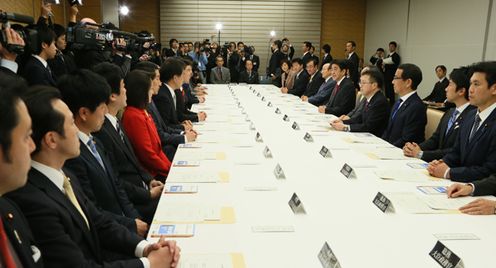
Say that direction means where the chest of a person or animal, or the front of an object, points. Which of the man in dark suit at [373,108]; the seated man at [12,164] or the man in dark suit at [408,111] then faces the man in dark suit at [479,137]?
the seated man

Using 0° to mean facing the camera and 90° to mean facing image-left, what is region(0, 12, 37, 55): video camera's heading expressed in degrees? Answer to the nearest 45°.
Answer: approximately 270°

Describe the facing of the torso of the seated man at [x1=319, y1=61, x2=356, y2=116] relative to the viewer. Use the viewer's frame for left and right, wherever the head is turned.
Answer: facing the viewer and to the left of the viewer

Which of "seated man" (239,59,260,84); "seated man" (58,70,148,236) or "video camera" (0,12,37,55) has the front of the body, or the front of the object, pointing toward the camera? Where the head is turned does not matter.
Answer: "seated man" (239,59,260,84)

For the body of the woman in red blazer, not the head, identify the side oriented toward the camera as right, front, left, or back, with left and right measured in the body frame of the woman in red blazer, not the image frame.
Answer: right

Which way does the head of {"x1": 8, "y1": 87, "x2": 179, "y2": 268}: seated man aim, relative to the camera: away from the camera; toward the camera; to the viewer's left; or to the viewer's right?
to the viewer's right

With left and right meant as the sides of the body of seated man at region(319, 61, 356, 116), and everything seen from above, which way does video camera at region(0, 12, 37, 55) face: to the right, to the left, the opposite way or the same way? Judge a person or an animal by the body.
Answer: the opposite way

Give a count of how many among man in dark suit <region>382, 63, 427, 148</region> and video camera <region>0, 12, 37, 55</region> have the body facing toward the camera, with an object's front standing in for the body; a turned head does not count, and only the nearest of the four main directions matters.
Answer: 0

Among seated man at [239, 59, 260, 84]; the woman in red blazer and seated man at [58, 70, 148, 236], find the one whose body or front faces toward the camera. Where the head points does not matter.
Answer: seated man at [239, 59, 260, 84]

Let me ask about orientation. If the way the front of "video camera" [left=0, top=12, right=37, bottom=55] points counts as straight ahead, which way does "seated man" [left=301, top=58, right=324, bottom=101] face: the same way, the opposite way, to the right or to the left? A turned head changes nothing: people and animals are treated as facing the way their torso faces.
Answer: the opposite way

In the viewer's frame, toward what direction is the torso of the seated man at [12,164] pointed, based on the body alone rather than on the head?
to the viewer's right

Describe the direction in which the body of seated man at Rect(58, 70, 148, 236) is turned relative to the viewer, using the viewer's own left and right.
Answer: facing to the right of the viewer

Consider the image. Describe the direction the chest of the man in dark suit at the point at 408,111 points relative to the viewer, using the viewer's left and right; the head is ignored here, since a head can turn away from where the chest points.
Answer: facing to the left of the viewer

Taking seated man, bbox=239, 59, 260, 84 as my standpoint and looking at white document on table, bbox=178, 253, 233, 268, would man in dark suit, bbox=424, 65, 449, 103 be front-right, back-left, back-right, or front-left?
front-left

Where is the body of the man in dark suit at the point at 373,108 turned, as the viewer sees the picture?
to the viewer's left
